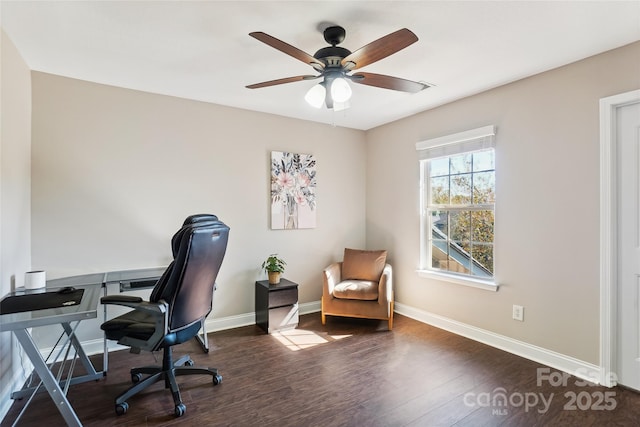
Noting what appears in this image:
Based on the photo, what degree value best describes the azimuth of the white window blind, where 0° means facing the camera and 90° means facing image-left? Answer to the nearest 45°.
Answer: approximately 45°

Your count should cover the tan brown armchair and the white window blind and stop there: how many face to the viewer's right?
0

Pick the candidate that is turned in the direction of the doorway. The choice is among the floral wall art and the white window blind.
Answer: the floral wall art

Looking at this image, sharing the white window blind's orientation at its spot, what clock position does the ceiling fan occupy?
The ceiling fan is roughly at 11 o'clock from the white window blind.

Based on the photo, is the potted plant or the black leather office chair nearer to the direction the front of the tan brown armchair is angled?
the black leather office chair

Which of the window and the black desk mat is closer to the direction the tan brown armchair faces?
the black desk mat

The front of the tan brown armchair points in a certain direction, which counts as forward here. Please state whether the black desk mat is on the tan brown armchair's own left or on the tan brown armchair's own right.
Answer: on the tan brown armchair's own right

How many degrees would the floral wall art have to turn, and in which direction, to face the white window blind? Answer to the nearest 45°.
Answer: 0° — it already faces it

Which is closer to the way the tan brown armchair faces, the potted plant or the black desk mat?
the black desk mat

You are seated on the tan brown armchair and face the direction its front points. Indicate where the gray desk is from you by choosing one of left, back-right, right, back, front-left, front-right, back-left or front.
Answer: front-right

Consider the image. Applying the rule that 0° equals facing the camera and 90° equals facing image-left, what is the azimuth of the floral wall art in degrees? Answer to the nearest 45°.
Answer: approximately 315°

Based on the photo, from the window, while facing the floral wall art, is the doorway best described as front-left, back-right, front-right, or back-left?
back-left

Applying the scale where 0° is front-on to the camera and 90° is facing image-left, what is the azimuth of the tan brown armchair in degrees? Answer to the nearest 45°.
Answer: approximately 0°

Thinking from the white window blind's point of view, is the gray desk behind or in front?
in front

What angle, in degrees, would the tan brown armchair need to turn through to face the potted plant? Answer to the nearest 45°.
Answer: approximately 90° to its right

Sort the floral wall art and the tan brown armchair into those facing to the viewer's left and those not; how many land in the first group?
0

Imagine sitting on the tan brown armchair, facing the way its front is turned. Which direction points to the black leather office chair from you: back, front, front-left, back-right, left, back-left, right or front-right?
front-right
